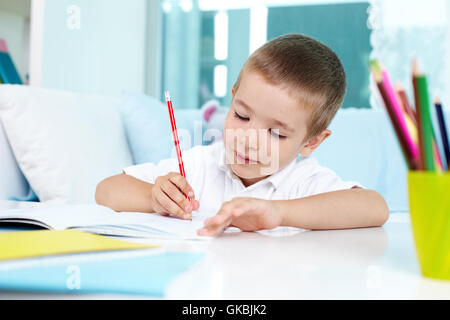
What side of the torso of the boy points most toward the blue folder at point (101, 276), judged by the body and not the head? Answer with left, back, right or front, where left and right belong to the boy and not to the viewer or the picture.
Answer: front

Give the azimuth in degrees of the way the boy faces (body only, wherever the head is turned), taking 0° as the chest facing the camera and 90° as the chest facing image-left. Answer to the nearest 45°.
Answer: approximately 0°

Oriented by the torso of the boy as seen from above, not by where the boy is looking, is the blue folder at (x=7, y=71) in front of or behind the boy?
behind

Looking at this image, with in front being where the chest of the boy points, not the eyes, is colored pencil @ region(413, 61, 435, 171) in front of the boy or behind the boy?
in front
